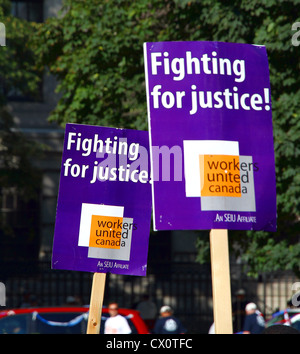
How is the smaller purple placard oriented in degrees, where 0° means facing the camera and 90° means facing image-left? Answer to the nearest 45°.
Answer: approximately 0°

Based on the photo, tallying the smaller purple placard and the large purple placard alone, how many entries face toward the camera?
2

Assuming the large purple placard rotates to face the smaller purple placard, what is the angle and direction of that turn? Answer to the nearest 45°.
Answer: approximately 135° to its right

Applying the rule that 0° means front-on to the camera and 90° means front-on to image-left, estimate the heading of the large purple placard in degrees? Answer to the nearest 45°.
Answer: approximately 0°
